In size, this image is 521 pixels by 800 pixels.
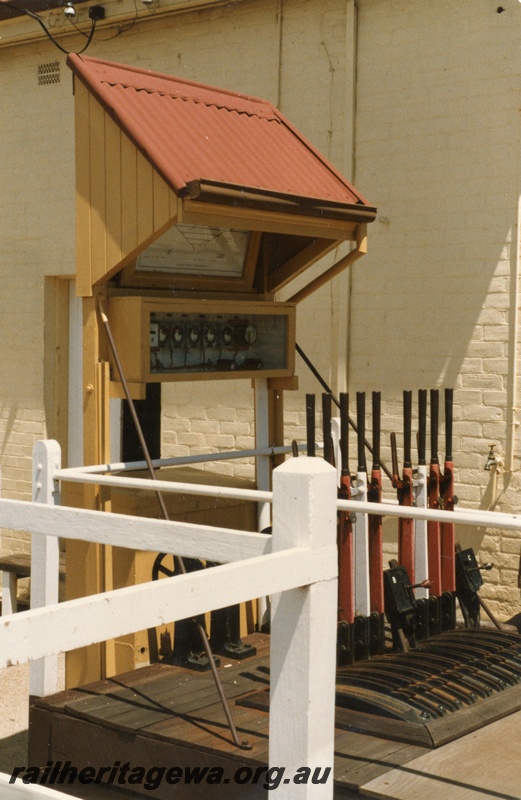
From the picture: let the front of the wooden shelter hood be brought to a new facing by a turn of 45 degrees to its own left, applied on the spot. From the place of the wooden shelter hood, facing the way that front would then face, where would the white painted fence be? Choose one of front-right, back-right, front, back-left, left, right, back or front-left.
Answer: right

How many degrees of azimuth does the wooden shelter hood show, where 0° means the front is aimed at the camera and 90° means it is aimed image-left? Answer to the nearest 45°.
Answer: approximately 315°

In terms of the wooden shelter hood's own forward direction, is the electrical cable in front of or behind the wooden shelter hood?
behind
